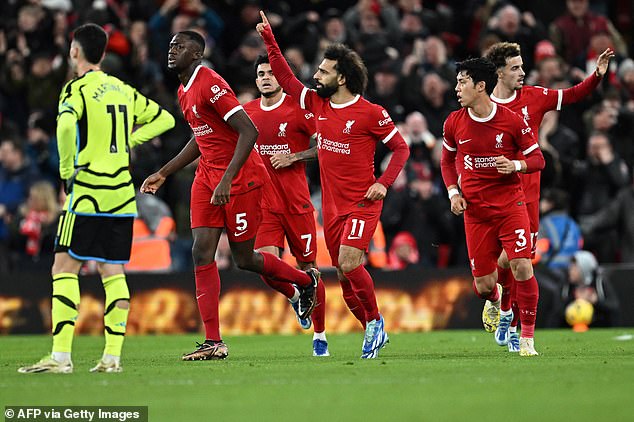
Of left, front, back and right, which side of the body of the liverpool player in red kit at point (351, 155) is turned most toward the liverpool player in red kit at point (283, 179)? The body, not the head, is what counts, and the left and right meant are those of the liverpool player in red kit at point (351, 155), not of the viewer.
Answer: right

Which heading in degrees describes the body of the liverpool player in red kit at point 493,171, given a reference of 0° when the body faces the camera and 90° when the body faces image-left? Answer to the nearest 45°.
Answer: approximately 45°

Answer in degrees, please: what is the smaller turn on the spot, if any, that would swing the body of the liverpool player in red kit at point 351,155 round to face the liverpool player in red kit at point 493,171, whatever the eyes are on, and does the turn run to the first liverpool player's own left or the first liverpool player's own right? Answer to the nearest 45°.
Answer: approximately 135° to the first liverpool player's own left

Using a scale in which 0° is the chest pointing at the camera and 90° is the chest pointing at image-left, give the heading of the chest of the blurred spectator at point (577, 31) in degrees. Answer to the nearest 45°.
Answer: approximately 0°

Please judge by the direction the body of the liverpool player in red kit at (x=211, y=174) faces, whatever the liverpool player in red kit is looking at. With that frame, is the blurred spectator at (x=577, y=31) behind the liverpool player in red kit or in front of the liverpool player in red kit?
behind

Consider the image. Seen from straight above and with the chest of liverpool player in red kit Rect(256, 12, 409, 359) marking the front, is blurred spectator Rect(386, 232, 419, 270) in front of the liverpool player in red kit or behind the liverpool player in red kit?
behind

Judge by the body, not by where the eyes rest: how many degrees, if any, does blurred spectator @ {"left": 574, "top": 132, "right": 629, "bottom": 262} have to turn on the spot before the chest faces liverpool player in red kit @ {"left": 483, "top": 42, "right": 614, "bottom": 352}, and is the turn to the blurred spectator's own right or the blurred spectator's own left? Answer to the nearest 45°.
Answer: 0° — they already face them

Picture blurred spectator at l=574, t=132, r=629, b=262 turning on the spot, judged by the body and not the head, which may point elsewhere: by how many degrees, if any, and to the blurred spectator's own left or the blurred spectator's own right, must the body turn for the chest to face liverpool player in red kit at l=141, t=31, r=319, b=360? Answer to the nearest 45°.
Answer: approximately 45° to the blurred spectator's own right

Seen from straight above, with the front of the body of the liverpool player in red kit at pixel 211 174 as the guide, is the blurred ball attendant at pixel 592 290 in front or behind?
behind

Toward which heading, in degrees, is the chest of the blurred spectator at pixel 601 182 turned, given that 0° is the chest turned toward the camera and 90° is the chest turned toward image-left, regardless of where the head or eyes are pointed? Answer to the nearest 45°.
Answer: approximately 0°

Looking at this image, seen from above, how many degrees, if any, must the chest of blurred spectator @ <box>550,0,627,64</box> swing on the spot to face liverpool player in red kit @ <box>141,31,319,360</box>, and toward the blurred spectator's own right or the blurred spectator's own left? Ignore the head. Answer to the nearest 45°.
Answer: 0° — they already face them

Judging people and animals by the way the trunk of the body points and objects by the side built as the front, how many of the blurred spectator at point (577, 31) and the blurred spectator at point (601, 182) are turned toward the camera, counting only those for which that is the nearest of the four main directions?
2
